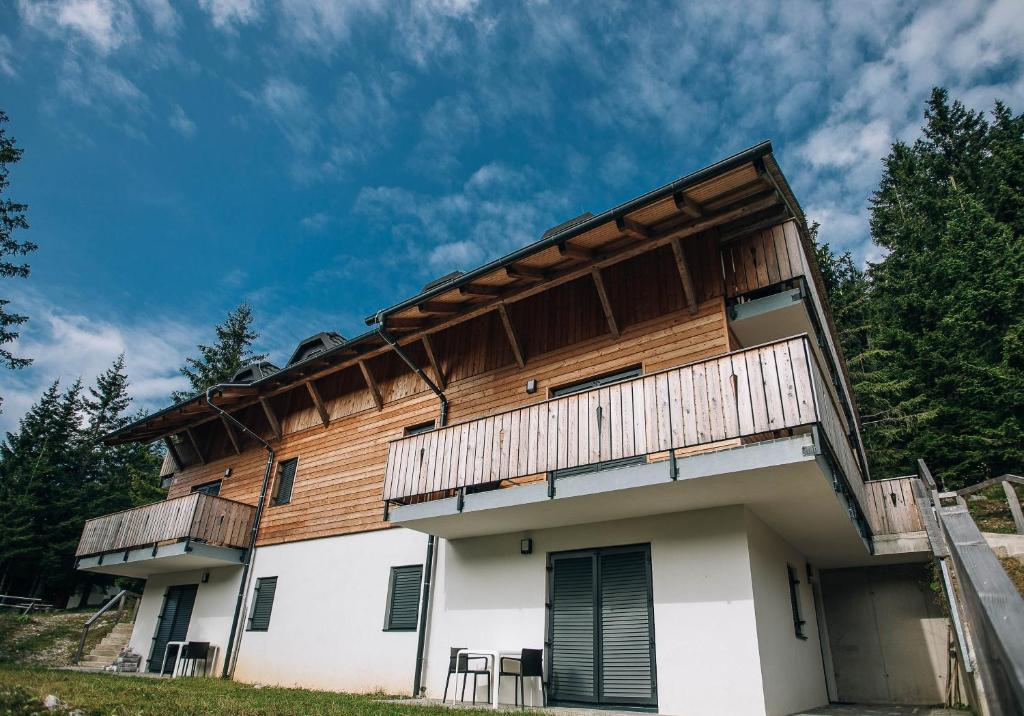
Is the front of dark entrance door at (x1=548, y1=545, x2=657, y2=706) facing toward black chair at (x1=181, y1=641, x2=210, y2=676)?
no

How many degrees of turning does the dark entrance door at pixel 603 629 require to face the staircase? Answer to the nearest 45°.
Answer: approximately 135° to its right

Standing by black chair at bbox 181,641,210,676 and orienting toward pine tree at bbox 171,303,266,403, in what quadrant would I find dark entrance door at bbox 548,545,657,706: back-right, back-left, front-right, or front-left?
back-right

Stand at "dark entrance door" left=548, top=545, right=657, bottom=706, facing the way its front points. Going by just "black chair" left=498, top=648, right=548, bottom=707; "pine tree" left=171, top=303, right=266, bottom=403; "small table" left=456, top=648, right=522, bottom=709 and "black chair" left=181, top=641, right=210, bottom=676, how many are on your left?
0

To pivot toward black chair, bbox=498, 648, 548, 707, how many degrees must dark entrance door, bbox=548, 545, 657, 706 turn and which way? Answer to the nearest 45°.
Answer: approximately 90° to its right

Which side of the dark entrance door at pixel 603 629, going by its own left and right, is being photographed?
front

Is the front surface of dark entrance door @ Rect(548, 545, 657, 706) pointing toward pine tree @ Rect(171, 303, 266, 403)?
no

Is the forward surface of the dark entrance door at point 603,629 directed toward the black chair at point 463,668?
no
